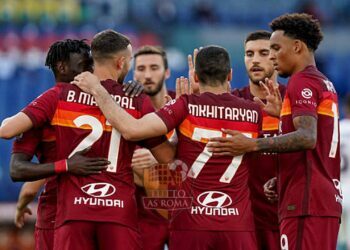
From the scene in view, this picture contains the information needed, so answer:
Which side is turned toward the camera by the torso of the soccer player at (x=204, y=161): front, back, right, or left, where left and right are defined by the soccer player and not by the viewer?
back

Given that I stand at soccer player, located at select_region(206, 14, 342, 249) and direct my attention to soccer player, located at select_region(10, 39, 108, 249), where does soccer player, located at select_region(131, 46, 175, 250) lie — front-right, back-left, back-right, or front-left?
front-right

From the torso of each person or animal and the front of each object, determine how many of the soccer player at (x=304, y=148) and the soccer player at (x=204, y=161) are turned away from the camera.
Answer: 1

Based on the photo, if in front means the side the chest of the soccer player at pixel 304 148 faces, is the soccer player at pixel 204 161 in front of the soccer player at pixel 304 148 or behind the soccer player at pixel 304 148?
in front

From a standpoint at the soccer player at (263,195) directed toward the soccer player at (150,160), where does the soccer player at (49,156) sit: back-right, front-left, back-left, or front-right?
front-left

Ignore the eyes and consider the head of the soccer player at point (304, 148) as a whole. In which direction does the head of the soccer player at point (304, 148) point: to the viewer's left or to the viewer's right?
to the viewer's left

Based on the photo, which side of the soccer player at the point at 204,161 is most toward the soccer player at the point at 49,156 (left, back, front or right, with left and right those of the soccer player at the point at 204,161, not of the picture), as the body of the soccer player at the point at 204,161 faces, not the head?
left

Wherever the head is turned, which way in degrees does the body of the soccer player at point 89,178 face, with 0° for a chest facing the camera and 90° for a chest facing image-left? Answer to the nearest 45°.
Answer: approximately 180°

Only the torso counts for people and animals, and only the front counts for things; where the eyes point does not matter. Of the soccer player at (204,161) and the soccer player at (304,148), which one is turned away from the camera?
the soccer player at (204,161)
